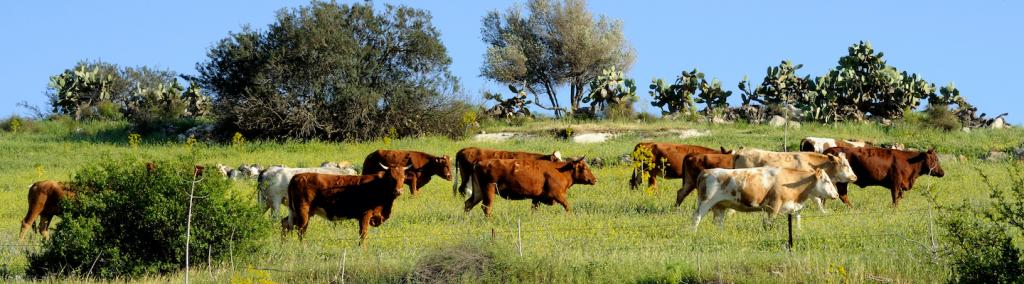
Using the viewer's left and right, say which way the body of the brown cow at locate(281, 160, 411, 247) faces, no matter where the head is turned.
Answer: facing to the right of the viewer

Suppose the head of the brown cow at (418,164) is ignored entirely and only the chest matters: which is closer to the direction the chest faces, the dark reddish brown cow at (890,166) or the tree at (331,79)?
the dark reddish brown cow

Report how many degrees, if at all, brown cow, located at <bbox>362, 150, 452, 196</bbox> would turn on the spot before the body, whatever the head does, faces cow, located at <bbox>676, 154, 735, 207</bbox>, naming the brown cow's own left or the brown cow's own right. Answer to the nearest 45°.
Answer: approximately 45° to the brown cow's own right

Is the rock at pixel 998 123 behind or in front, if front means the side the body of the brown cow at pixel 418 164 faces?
in front

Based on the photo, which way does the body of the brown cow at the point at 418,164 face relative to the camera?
to the viewer's right

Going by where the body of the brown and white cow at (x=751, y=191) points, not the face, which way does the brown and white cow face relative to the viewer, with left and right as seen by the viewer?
facing to the right of the viewer

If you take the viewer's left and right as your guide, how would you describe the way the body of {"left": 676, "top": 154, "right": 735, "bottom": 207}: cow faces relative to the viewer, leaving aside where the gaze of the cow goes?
facing to the right of the viewer

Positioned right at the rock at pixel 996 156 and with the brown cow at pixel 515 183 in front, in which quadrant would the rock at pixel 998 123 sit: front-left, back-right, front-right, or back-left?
back-right
